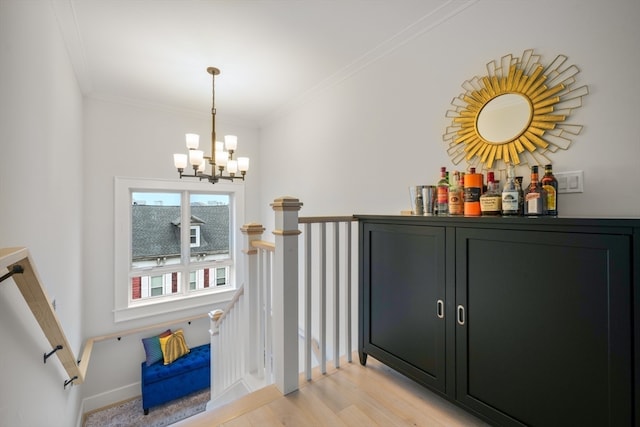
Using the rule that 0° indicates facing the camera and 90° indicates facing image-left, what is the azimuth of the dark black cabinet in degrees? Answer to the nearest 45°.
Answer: approximately 45°

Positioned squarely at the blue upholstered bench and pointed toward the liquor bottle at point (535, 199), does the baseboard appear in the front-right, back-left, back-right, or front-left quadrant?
back-right
